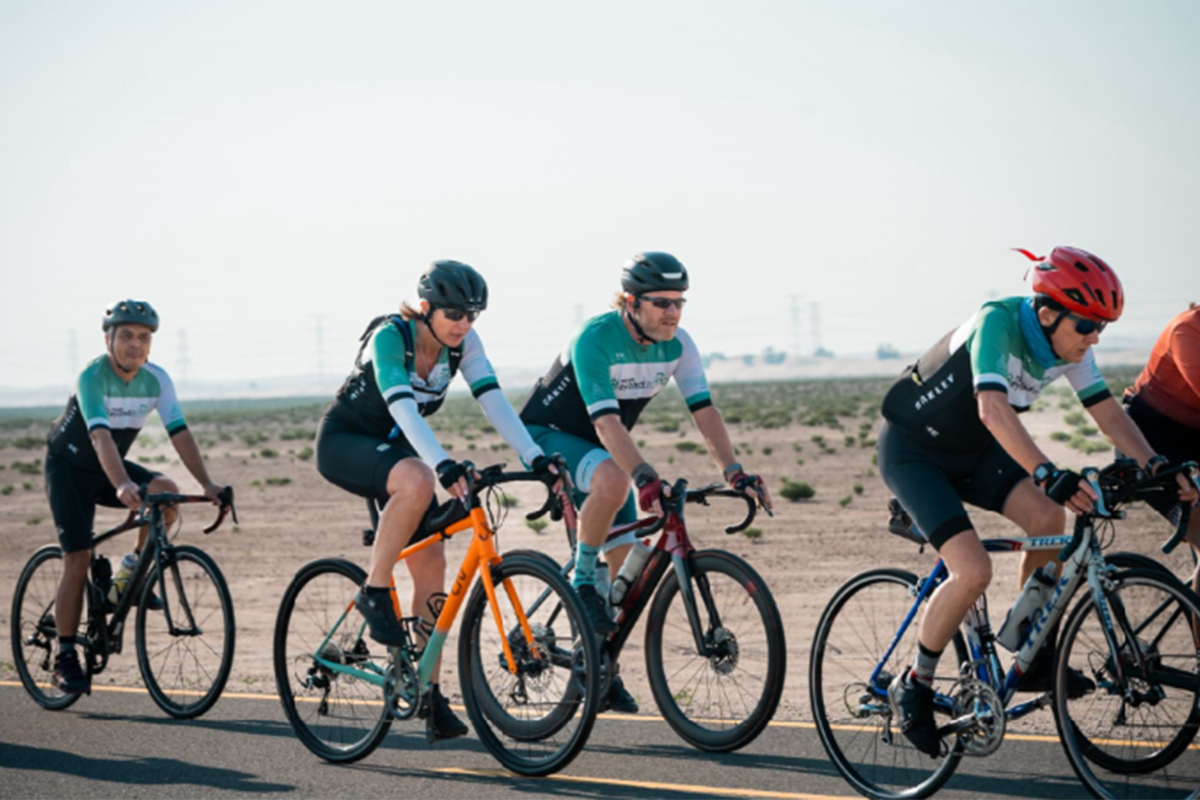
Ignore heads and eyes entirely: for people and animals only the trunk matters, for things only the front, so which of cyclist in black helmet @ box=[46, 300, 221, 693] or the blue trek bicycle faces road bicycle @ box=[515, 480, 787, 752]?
the cyclist in black helmet

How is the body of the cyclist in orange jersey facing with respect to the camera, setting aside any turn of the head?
to the viewer's right

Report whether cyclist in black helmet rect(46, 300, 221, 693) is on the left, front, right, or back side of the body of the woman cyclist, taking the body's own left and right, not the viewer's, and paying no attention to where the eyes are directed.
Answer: back

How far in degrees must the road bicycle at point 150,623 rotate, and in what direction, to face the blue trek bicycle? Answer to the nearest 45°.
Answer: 0° — it already faces it

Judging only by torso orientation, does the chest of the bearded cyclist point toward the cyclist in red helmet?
yes

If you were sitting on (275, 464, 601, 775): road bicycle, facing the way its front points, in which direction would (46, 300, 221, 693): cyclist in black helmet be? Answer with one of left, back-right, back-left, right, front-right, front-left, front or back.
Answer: back

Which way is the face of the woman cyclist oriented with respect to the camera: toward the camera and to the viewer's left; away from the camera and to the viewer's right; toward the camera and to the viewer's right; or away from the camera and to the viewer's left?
toward the camera and to the viewer's right

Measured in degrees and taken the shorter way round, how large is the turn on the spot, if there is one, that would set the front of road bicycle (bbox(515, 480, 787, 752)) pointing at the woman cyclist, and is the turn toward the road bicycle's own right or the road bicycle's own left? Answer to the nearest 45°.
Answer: approximately 135° to the road bicycle's own right

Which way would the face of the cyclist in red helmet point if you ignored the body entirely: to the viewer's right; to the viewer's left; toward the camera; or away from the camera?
to the viewer's right

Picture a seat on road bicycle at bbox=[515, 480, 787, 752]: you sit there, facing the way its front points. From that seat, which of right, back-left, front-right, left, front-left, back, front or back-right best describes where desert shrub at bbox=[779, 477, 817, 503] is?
back-left
